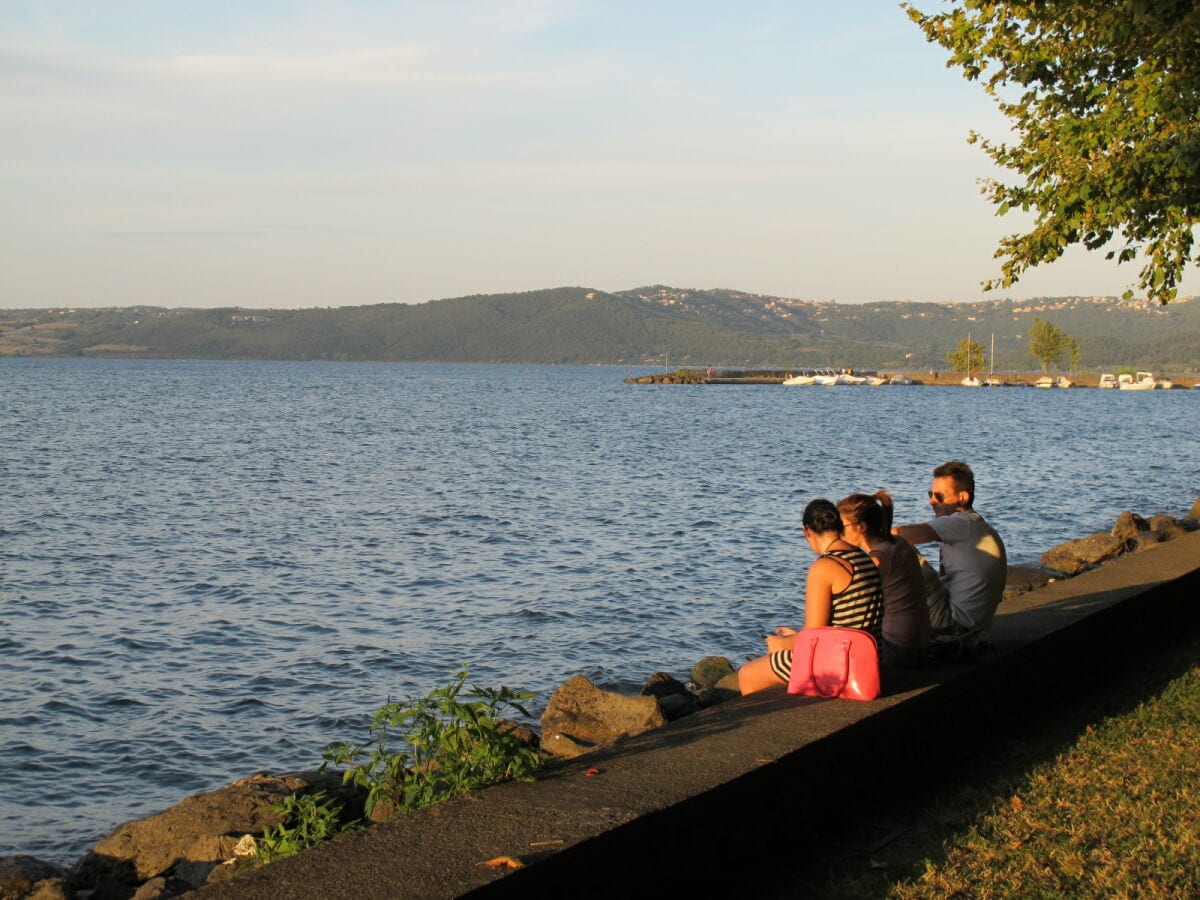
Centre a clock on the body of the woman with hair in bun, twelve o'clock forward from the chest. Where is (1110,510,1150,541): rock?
The rock is roughly at 2 o'clock from the woman with hair in bun.

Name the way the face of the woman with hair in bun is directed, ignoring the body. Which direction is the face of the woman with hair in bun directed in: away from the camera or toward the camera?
away from the camera

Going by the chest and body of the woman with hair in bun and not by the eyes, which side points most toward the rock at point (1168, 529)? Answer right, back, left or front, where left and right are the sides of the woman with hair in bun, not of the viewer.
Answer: right

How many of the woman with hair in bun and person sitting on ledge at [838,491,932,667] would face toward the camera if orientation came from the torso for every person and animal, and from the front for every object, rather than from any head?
0

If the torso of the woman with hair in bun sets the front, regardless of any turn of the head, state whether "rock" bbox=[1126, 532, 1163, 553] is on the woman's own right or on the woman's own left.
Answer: on the woman's own right

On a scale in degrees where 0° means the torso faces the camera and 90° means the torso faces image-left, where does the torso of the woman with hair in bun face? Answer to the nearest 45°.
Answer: approximately 135°

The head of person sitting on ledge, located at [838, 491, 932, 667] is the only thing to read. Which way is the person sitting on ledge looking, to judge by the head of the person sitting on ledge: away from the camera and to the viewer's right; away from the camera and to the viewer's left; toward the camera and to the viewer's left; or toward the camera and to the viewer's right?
away from the camera and to the viewer's left

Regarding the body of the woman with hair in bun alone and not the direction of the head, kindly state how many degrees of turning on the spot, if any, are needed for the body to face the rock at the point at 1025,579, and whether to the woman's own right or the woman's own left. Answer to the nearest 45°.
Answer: approximately 45° to the woman's own right

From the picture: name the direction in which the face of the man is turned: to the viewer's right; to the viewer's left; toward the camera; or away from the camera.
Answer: to the viewer's left

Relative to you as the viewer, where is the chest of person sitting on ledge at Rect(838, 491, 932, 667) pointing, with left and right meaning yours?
facing away from the viewer and to the left of the viewer

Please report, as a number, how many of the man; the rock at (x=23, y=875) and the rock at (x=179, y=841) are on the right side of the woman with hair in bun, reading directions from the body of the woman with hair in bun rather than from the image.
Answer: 1

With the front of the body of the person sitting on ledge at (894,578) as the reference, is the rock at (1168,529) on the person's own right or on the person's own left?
on the person's own right
